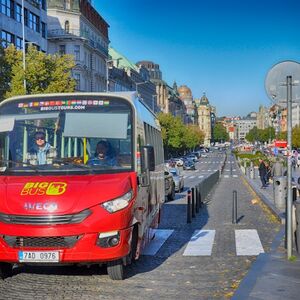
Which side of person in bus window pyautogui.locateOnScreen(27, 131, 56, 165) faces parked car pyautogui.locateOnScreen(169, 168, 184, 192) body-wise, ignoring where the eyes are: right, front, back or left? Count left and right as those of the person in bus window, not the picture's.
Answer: back

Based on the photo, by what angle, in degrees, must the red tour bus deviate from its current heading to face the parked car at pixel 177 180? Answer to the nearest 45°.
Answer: approximately 180°

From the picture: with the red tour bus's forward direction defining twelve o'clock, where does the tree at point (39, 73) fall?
The tree is roughly at 6 o'clock from the red tour bus.

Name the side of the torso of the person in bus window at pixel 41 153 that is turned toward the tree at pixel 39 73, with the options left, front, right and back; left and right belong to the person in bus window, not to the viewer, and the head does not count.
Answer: back

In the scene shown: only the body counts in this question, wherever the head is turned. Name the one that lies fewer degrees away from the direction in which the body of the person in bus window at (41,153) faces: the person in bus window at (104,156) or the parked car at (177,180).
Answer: the person in bus window

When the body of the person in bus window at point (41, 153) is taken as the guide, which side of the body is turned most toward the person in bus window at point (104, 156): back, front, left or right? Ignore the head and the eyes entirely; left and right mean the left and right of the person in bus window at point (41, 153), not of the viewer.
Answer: left

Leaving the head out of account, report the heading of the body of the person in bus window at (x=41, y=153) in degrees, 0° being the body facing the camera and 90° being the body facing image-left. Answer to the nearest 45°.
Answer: approximately 0°

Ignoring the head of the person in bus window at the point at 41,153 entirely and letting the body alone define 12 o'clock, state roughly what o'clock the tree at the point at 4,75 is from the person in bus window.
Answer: The tree is roughly at 6 o'clock from the person in bus window.
